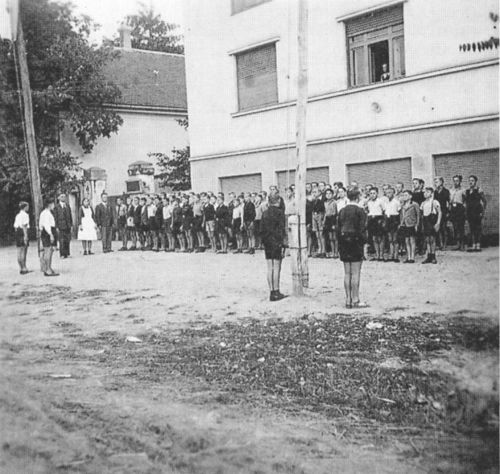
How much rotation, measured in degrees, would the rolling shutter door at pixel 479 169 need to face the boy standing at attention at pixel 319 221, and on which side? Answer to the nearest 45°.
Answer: approximately 45° to its right

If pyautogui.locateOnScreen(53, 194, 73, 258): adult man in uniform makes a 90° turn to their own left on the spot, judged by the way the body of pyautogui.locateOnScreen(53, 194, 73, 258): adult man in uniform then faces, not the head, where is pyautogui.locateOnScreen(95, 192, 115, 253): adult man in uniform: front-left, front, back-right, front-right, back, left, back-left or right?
front-left

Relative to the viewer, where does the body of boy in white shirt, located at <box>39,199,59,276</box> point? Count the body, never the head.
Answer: to the viewer's right

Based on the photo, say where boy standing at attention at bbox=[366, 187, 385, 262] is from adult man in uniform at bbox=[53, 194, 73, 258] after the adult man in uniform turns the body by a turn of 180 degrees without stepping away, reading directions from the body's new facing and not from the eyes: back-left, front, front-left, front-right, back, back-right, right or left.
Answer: back-right

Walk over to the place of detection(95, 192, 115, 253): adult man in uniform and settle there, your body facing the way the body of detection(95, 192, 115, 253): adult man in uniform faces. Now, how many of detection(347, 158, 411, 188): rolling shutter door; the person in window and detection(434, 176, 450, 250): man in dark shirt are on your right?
0

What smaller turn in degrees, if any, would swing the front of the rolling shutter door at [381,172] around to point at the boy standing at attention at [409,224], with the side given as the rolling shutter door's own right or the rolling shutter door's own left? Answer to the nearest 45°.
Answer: approximately 45° to the rolling shutter door's own left

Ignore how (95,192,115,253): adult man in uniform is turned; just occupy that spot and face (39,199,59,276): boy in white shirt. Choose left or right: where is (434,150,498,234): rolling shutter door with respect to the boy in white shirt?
left

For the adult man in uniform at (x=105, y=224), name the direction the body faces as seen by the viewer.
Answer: toward the camera

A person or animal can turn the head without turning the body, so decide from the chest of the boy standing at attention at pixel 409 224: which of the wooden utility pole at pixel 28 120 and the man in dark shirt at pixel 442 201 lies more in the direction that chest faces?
the wooden utility pole

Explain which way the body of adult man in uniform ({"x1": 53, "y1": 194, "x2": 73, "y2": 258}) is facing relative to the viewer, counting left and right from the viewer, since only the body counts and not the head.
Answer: facing the viewer

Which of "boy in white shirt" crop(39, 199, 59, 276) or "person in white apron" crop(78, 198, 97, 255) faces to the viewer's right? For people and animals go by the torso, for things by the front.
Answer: the boy in white shirt
